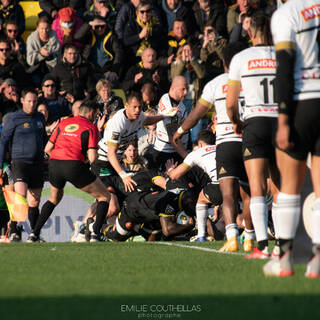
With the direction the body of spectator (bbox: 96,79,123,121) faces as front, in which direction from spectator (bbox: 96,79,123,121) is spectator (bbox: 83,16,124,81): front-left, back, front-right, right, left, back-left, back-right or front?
back

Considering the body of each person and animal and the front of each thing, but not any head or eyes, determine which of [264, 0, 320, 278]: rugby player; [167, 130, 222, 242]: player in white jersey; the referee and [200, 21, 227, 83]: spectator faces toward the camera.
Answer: the spectator

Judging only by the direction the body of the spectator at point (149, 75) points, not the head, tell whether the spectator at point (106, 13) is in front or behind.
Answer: behind

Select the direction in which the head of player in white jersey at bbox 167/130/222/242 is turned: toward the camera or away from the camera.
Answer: away from the camera

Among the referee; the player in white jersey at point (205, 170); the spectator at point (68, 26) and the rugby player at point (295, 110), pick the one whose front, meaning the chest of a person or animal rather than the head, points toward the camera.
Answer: the spectator

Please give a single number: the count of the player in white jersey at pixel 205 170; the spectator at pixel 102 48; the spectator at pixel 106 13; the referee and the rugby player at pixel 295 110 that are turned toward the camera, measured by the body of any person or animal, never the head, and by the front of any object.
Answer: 2

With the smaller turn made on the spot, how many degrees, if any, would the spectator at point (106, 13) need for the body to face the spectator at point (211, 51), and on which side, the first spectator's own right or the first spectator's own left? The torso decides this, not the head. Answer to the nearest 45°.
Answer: approximately 45° to the first spectator's own left

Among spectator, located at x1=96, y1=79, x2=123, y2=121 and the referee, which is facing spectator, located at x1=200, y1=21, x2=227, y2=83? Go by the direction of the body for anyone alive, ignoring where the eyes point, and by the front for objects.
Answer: the referee

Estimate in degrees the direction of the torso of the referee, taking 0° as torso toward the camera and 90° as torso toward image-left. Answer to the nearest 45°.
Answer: approximately 225°

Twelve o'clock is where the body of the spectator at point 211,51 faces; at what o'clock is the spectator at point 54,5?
the spectator at point 54,5 is roughly at 4 o'clock from the spectator at point 211,51.
